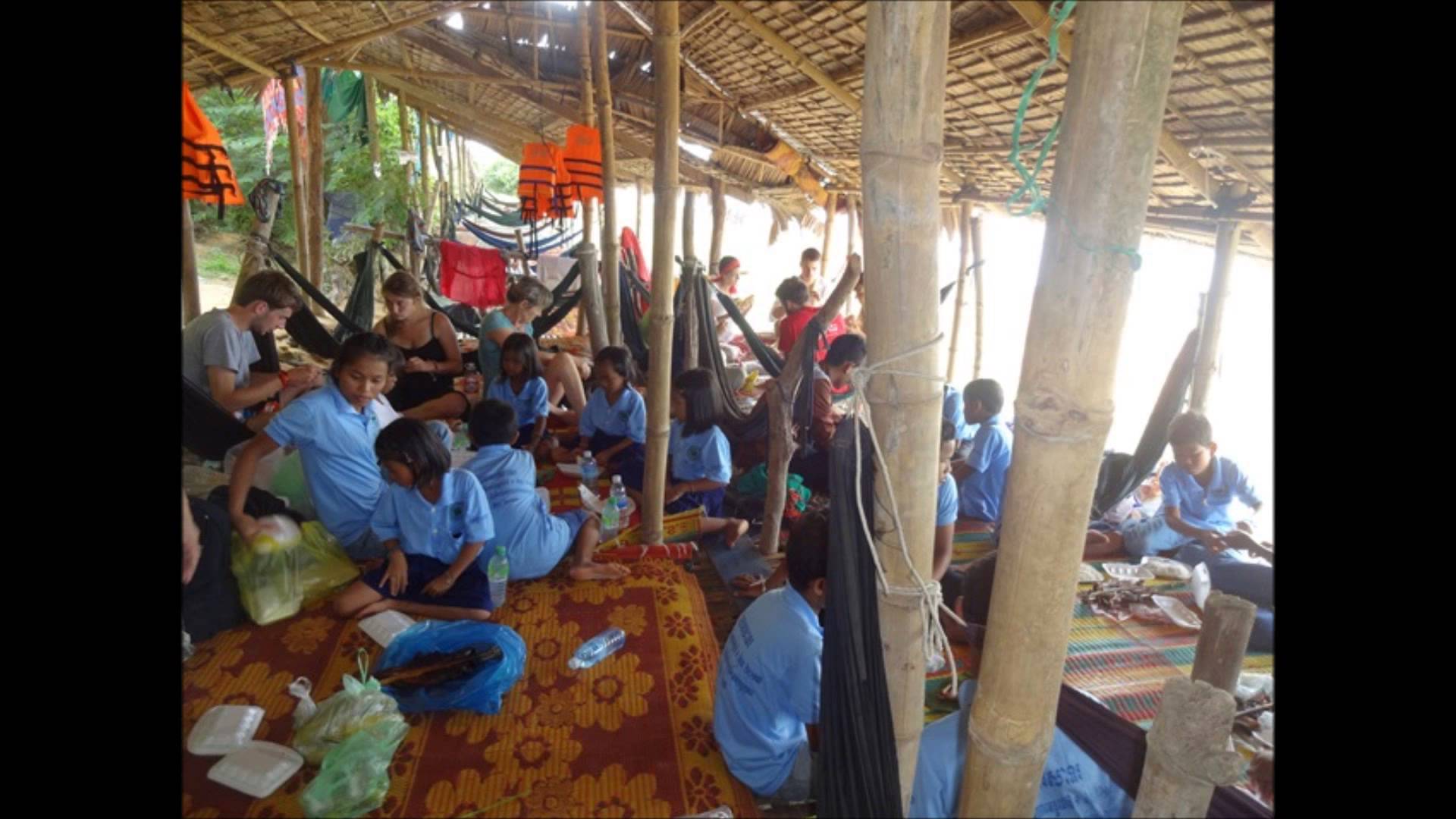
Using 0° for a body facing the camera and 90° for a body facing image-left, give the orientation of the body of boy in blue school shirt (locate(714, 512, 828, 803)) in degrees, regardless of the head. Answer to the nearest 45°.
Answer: approximately 225°

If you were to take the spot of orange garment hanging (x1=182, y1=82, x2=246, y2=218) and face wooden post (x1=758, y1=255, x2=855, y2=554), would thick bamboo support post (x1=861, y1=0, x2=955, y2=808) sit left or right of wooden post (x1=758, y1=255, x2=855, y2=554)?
right

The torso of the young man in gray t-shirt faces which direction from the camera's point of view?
to the viewer's right

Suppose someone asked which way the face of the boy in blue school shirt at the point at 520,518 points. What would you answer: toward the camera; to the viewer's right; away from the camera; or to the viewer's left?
away from the camera

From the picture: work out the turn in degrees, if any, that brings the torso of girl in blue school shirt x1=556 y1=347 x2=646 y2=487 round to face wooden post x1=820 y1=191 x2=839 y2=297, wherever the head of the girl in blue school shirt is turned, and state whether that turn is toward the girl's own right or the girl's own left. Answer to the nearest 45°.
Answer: approximately 180°

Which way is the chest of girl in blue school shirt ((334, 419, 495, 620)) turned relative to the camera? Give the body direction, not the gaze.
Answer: toward the camera

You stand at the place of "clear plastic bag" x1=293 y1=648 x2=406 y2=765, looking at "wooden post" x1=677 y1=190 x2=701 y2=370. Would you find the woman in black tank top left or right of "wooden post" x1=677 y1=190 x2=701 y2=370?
left

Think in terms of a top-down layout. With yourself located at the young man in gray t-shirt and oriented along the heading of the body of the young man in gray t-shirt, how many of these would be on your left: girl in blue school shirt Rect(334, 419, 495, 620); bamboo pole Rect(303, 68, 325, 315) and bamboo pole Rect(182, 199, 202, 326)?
2

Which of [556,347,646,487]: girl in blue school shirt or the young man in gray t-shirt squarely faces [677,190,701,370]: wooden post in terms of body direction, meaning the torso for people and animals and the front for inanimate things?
the young man in gray t-shirt

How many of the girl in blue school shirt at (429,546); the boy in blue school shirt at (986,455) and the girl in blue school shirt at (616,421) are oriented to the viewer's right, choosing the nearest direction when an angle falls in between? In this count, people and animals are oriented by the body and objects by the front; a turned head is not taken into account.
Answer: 0

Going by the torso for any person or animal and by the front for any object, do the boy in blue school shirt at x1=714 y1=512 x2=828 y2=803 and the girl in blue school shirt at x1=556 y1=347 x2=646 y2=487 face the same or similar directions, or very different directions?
very different directions

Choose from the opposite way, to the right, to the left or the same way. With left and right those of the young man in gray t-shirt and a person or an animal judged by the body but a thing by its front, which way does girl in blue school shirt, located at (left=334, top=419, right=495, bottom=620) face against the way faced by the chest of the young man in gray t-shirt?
to the right

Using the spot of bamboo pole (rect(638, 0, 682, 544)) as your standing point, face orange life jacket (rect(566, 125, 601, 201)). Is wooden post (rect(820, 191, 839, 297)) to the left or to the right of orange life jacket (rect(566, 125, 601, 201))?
right

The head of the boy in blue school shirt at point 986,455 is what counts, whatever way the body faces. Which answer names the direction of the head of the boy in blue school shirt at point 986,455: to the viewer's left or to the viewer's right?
to the viewer's left
